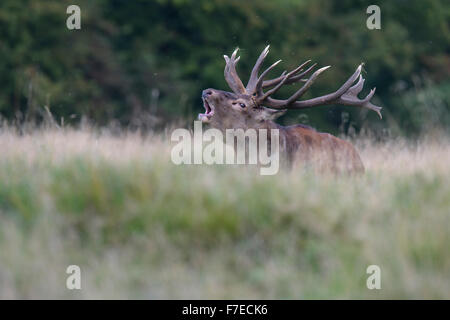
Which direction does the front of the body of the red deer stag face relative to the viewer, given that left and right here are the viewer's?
facing to the left of the viewer
